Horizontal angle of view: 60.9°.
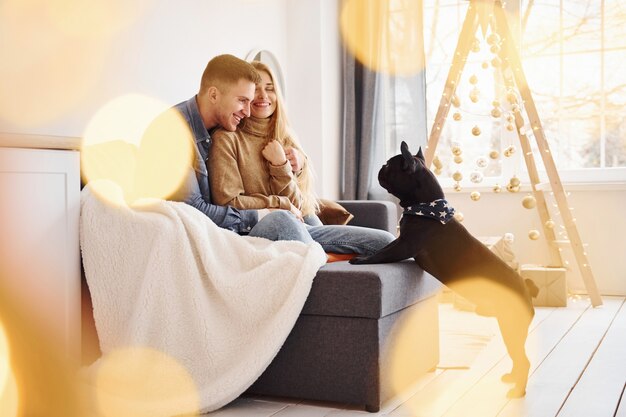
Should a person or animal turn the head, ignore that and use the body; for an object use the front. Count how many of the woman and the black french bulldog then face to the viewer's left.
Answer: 1

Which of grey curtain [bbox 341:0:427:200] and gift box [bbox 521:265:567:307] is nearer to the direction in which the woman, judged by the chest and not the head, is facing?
the gift box

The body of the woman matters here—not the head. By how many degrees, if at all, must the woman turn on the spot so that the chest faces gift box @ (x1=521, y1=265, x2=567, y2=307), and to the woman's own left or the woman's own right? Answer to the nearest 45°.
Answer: approximately 90° to the woman's own left

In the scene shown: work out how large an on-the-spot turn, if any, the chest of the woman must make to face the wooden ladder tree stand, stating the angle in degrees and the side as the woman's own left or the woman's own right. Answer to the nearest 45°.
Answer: approximately 90° to the woman's own left

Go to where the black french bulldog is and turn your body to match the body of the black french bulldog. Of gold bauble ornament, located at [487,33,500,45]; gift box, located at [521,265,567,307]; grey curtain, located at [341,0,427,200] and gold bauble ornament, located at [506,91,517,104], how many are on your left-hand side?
0

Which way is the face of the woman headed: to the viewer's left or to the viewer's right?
to the viewer's left

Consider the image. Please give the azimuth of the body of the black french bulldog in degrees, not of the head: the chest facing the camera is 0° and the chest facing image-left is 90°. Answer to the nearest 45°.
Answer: approximately 90°

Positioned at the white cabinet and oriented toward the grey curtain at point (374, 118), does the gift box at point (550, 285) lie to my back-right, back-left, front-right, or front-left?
front-right

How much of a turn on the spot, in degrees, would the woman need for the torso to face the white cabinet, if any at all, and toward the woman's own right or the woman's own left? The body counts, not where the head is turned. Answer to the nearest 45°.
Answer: approximately 90° to the woman's own right

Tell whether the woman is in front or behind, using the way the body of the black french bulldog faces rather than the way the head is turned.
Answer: in front

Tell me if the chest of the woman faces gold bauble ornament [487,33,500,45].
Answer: no

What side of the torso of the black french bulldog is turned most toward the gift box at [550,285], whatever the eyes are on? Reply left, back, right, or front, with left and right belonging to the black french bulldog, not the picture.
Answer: right
